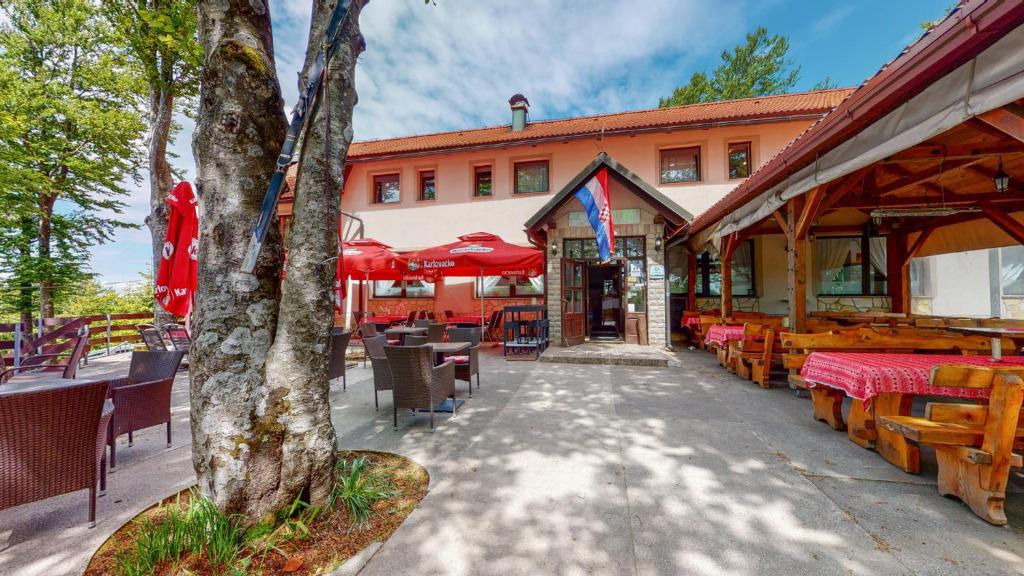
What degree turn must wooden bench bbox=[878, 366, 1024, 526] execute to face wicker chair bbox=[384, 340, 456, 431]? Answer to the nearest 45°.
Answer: approximately 90° to its left

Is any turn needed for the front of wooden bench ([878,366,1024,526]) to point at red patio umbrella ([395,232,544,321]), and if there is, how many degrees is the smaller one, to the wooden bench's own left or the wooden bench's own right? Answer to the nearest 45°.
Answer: approximately 45° to the wooden bench's own left

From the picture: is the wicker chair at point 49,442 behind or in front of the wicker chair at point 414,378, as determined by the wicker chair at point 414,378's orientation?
behind

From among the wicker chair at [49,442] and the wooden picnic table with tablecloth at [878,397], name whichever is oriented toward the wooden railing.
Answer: the wicker chair

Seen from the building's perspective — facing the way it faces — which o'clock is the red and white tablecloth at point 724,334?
The red and white tablecloth is roughly at 11 o'clock from the building.

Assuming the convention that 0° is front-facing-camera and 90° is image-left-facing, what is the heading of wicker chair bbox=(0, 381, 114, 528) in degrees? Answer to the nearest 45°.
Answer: approximately 180°

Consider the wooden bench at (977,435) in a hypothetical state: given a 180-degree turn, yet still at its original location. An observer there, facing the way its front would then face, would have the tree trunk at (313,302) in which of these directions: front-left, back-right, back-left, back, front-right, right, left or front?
right

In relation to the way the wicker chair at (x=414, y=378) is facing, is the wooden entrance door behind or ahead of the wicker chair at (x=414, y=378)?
ahead

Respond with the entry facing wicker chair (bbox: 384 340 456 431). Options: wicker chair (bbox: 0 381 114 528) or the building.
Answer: the building

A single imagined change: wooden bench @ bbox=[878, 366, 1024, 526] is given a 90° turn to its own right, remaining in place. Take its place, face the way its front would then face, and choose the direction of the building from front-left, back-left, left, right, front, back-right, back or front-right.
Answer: left

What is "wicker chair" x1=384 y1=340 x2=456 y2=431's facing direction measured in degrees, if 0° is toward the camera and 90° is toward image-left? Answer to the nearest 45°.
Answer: approximately 225°

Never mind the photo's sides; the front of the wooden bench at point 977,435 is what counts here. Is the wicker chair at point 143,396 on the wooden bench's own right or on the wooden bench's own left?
on the wooden bench's own left

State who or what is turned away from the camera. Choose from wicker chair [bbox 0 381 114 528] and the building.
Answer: the wicker chair

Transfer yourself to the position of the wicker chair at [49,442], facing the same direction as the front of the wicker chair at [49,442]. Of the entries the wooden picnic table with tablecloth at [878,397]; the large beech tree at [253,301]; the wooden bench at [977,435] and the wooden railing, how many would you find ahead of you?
1

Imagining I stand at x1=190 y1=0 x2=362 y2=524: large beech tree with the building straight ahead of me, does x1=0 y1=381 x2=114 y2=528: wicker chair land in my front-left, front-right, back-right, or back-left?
back-left

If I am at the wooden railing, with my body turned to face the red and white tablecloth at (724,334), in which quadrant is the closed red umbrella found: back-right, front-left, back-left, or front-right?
front-right

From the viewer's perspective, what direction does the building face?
toward the camera
